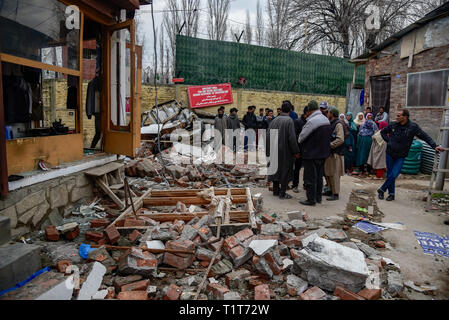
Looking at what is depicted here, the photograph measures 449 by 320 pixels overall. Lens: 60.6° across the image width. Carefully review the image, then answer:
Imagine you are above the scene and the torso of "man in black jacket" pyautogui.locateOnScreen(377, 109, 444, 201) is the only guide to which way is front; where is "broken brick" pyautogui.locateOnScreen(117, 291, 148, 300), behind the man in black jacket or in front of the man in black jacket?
in front

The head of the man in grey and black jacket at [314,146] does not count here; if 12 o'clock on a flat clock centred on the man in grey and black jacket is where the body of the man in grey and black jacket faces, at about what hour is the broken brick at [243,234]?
The broken brick is roughly at 8 o'clock from the man in grey and black jacket.

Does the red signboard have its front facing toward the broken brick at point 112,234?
yes

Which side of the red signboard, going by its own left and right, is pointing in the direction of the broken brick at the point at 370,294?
front

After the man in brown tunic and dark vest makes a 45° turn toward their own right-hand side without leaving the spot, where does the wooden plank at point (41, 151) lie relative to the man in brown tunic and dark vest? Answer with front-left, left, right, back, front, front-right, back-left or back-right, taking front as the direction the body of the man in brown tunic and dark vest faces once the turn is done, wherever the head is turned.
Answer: left

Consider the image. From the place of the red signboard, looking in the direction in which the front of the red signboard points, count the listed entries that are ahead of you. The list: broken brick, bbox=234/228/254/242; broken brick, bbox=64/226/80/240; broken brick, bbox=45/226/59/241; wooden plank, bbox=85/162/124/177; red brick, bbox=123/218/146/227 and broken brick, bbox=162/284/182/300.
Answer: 6

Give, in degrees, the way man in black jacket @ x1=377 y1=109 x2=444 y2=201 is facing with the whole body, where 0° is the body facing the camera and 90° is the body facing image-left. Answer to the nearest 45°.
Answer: approximately 45°

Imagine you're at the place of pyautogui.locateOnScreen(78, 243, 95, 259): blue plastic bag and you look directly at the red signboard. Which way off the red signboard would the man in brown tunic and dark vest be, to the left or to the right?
right

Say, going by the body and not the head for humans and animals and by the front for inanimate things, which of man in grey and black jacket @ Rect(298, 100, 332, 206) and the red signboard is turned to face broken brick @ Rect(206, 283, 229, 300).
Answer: the red signboard

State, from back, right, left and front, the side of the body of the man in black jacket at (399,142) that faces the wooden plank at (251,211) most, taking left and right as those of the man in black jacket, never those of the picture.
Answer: front

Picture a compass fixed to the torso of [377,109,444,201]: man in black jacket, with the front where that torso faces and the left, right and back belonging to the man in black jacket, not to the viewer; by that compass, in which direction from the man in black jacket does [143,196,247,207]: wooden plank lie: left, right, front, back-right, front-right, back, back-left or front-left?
front

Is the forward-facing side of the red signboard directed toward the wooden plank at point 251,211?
yes

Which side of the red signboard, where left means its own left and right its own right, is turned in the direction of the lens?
front

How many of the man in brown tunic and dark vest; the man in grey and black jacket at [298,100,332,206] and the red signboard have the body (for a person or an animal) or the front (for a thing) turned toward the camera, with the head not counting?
1

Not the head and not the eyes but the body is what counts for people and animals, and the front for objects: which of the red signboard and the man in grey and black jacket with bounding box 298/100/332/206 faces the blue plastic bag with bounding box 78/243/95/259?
the red signboard
